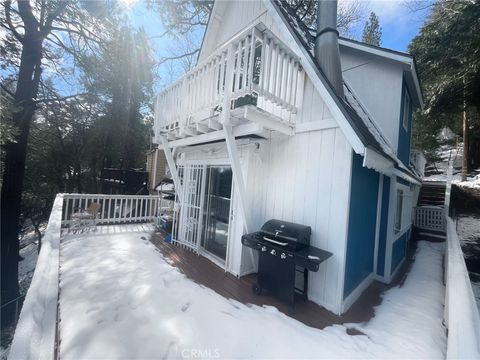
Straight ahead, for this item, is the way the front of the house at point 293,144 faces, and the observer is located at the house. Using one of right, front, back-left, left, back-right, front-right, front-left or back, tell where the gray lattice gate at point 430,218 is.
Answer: back

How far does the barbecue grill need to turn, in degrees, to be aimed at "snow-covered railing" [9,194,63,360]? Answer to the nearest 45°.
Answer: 0° — it already faces it

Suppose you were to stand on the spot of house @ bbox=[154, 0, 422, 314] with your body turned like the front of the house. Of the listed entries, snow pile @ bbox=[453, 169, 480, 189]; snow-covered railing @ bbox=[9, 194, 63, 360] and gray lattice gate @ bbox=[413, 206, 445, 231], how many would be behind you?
2

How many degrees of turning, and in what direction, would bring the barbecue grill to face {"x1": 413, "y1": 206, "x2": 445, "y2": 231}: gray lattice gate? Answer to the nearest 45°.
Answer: approximately 180°

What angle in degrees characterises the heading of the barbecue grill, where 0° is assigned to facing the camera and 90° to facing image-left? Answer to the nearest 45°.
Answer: approximately 45°

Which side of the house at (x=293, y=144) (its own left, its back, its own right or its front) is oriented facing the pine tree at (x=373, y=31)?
back

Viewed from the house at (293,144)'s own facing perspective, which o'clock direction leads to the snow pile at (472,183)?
The snow pile is roughly at 6 o'clock from the house.

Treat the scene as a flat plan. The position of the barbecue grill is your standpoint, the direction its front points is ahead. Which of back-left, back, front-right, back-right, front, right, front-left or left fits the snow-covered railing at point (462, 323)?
left

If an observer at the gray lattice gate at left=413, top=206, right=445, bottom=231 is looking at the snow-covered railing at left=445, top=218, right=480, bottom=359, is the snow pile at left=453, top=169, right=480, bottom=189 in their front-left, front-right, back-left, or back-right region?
back-left

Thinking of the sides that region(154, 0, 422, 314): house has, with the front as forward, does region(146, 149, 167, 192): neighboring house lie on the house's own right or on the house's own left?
on the house's own right

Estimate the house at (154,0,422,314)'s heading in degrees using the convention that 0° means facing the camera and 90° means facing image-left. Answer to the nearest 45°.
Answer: approximately 45°

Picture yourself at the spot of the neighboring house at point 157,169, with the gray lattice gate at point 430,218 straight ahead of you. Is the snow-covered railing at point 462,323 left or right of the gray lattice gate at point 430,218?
right

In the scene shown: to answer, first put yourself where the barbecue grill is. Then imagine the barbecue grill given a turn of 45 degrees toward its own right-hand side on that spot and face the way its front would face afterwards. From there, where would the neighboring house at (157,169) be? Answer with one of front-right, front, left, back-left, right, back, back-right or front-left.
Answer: front-right

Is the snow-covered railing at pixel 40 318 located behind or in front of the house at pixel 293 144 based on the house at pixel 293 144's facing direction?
in front
